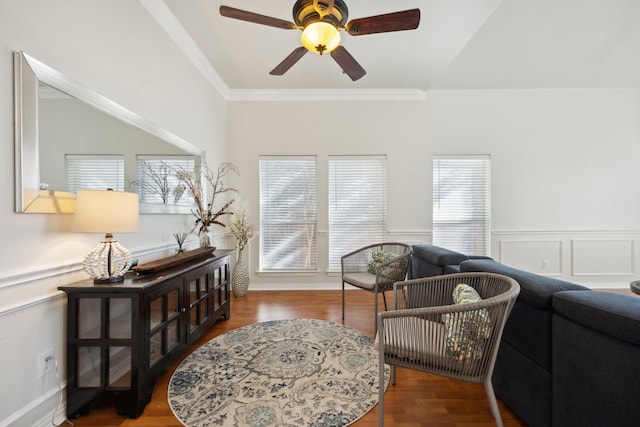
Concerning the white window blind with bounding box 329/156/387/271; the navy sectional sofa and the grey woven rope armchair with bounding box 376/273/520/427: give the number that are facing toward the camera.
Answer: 1

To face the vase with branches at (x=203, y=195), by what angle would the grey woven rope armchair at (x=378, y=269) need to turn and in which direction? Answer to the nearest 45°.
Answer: approximately 45° to its right

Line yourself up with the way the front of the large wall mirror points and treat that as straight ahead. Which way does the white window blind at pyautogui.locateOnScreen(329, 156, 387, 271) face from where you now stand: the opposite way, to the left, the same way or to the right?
to the right

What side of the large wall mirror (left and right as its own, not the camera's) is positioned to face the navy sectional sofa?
front

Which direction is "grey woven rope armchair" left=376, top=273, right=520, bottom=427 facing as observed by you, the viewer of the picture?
facing to the left of the viewer

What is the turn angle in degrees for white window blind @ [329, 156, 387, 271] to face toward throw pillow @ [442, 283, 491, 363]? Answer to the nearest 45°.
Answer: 0° — it already faces it

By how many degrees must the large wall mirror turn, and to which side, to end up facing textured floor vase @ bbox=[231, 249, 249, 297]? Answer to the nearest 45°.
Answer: approximately 90° to its left

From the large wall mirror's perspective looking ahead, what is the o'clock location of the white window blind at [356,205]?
The white window blind is roughly at 10 o'clock from the large wall mirror.

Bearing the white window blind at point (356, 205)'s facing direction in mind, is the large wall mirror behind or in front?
in front

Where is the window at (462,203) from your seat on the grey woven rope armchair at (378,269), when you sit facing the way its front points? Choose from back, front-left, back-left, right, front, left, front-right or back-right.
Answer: back

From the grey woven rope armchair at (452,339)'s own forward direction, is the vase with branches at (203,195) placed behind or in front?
in front
